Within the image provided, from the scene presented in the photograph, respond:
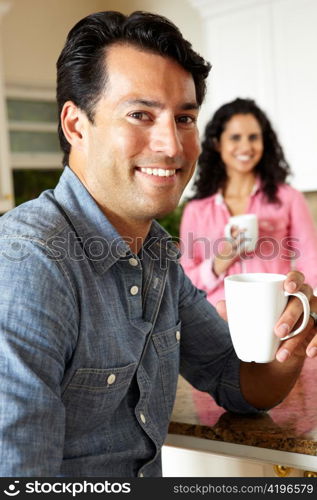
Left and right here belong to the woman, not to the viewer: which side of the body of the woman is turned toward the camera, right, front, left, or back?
front

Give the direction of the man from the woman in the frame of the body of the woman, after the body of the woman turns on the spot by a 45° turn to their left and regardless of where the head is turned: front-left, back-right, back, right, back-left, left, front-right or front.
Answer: front-right

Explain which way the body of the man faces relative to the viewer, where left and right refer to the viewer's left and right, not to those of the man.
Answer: facing the viewer and to the right of the viewer

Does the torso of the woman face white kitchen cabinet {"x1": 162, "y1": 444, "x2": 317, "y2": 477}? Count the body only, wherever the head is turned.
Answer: yes

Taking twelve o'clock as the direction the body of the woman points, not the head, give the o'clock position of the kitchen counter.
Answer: The kitchen counter is roughly at 12 o'clock from the woman.

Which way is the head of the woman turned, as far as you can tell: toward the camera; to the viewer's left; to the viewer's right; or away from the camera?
toward the camera
